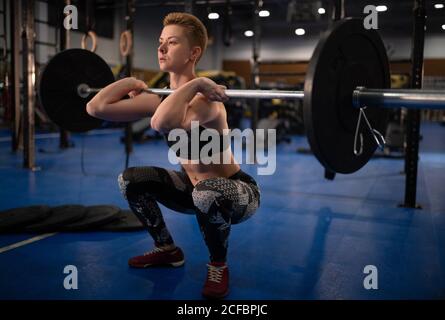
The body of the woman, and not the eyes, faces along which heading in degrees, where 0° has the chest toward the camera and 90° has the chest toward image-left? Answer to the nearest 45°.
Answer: approximately 45°

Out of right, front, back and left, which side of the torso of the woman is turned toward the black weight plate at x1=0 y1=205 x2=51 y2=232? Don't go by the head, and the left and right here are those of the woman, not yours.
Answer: right

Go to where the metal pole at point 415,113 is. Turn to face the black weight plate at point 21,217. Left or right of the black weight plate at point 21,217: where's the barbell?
left

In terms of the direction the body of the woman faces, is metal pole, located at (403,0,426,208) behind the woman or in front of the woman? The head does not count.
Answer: behind

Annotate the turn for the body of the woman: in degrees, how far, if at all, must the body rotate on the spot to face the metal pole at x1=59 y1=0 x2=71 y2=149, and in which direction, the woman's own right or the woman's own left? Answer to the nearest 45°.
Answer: approximately 135° to the woman's own right

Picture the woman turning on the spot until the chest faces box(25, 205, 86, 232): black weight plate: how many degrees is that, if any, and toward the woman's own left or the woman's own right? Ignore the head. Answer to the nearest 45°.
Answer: approximately 90° to the woman's own right

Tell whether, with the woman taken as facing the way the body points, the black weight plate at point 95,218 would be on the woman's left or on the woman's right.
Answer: on the woman's right
